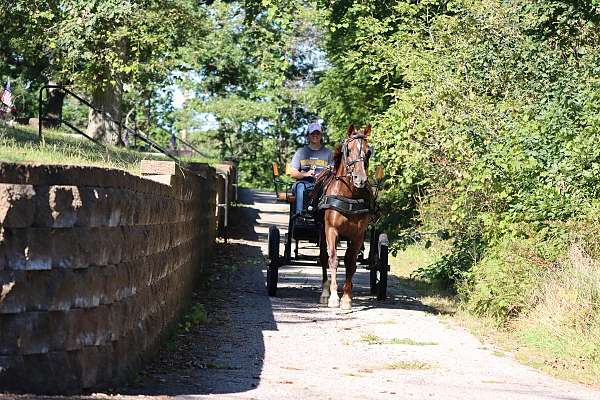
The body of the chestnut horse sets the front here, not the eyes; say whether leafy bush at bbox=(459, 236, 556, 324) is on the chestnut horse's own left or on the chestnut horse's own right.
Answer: on the chestnut horse's own left

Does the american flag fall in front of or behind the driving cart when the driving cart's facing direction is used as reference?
behind

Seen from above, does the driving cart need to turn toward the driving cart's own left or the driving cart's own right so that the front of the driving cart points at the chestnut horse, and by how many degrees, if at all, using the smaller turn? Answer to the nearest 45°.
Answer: approximately 45° to the driving cart's own left

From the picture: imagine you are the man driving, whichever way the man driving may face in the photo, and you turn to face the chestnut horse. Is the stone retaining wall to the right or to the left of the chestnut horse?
right

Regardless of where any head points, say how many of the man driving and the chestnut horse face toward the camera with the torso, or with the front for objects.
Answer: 2

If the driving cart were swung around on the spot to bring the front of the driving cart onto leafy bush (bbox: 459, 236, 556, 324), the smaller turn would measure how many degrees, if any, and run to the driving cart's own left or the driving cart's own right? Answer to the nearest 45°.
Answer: approximately 45° to the driving cart's own left

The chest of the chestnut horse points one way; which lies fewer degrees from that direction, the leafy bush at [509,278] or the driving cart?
the leafy bush

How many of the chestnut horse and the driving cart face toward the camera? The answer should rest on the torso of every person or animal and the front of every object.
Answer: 2

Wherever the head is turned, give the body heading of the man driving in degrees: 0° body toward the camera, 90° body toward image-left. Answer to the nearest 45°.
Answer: approximately 0°

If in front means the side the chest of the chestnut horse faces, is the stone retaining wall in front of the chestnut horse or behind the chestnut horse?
in front
